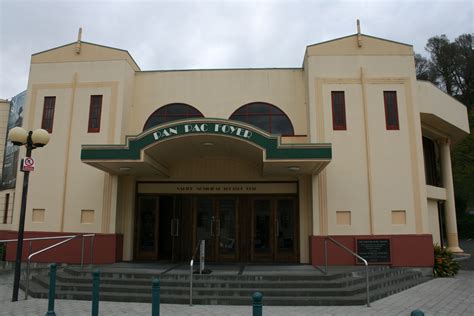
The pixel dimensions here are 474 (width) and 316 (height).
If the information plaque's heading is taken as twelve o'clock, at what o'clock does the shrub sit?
The shrub is roughly at 8 o'clock from the information plaque.

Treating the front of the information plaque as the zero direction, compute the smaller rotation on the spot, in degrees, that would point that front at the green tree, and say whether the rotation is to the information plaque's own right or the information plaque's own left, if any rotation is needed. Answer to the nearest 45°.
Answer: approximately 180°

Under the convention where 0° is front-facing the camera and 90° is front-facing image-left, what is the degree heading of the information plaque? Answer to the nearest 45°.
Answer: approximately 0°
